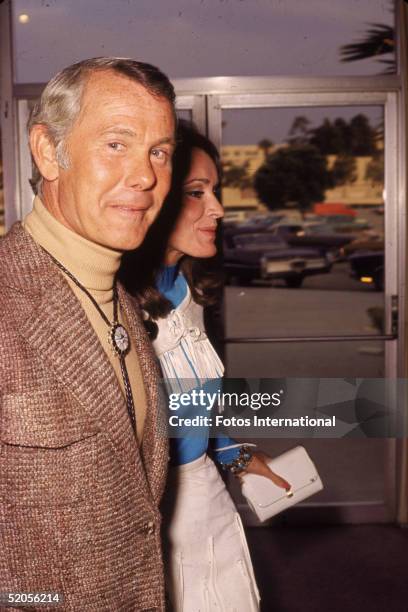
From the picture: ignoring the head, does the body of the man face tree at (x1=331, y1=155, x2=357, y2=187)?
no

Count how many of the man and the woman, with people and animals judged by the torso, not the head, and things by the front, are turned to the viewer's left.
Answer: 0

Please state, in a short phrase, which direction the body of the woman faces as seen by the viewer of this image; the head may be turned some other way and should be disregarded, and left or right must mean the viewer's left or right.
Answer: facing the viewer and to the right of the viewer

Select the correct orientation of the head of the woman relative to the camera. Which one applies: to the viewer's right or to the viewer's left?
to the viewer's right

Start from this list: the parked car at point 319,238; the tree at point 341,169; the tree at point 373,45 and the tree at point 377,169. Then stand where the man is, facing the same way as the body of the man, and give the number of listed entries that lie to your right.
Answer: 0

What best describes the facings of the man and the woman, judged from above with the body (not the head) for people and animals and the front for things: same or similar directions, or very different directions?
same or similar directions

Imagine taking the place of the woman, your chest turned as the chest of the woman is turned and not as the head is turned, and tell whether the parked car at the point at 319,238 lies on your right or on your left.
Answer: on your left

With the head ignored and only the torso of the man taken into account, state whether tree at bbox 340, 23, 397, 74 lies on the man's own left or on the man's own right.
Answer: on the man's own left

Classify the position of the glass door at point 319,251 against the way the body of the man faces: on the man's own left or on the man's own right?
on the man's own left

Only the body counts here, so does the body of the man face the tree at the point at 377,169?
no

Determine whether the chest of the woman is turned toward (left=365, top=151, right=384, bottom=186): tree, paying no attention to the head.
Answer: no
